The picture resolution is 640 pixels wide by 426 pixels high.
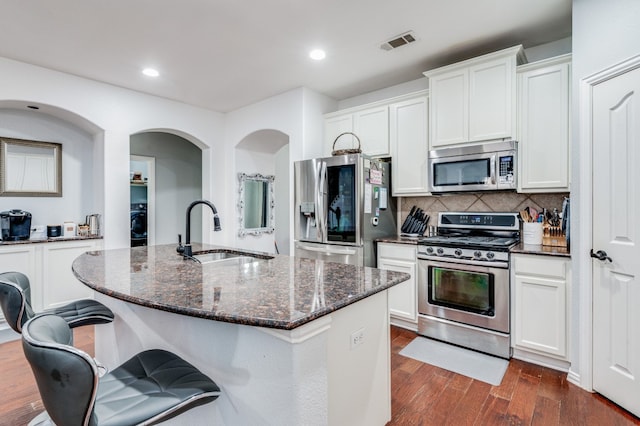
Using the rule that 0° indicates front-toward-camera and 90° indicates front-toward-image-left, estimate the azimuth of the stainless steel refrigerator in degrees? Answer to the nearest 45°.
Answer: approximately 45°

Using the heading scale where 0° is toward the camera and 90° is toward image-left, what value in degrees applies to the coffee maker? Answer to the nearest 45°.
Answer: approximately 0°

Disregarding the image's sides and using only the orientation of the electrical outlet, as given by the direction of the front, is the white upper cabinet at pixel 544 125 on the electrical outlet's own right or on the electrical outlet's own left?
on the electrical outlet's own left

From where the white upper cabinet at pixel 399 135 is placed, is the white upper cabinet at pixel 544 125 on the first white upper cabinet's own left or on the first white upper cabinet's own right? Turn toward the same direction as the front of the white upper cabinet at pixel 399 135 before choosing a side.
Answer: on the first white upper cabinet's own left

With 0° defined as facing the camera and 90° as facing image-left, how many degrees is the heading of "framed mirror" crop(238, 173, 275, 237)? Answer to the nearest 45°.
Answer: approximately 315°

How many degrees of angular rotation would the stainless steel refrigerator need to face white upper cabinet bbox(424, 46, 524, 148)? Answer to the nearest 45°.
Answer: approximately 135° to its left
